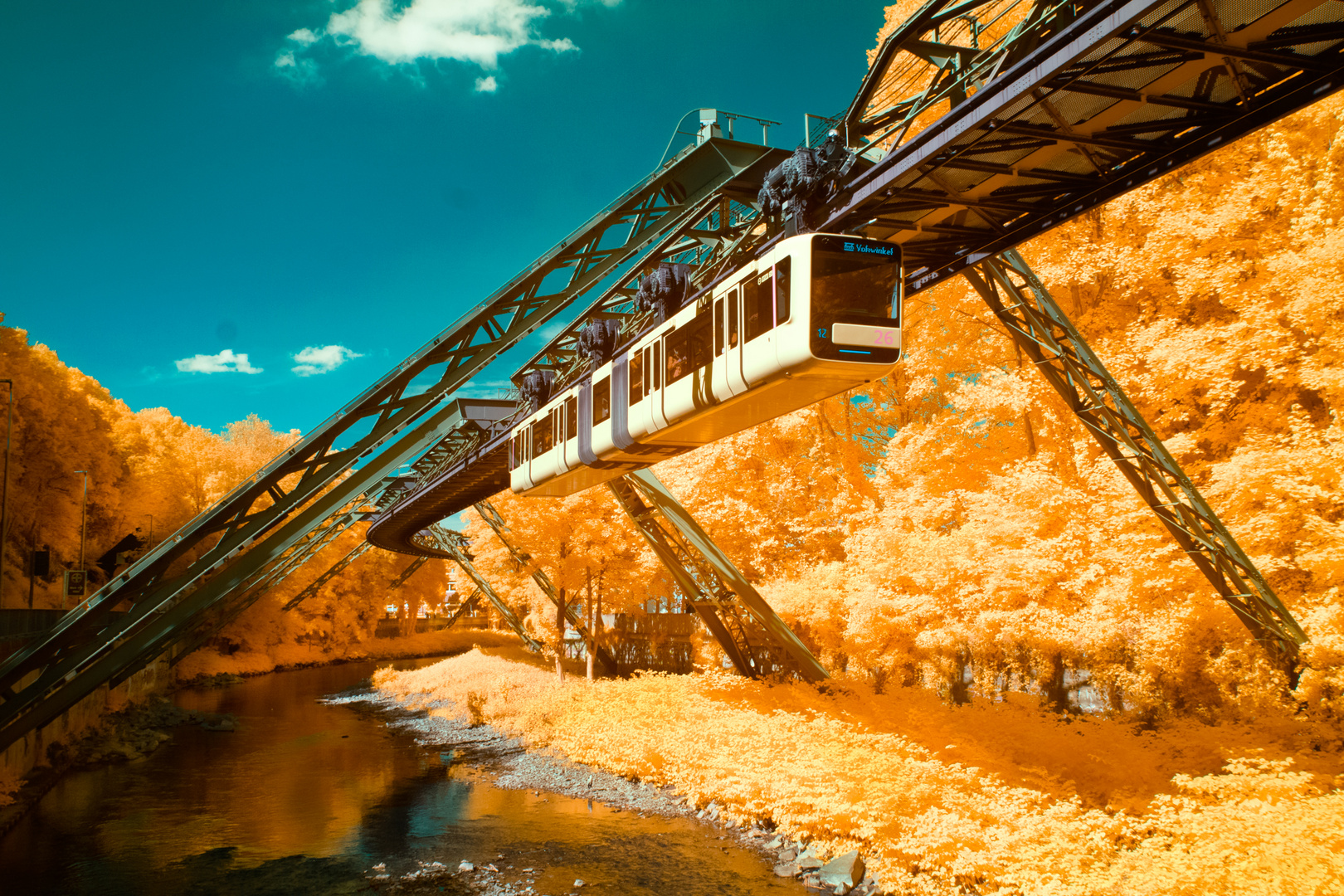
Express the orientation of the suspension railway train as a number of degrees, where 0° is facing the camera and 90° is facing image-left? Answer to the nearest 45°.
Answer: approximately 315°

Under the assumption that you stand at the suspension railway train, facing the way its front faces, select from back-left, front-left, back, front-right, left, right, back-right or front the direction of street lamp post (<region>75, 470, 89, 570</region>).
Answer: back
